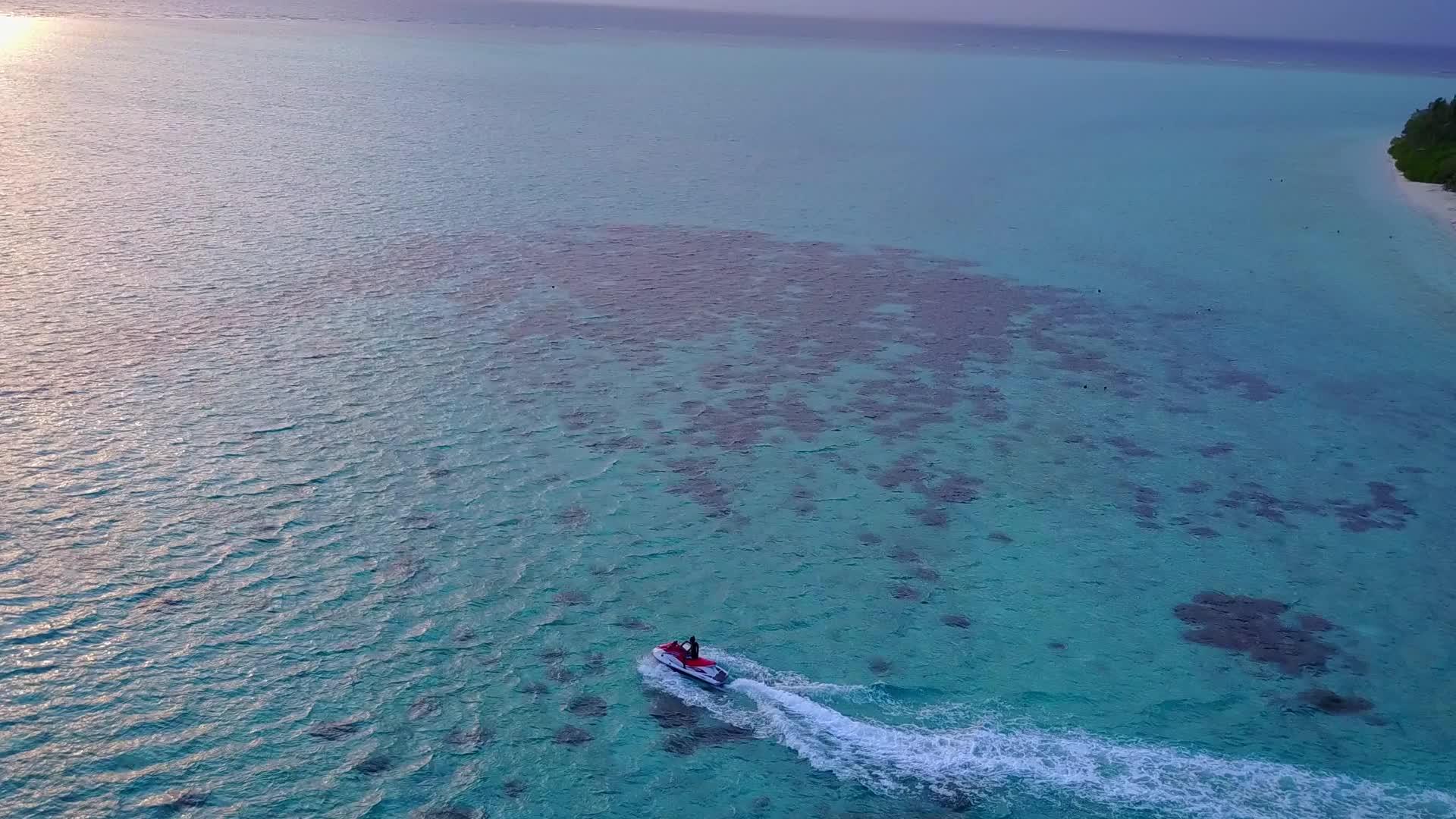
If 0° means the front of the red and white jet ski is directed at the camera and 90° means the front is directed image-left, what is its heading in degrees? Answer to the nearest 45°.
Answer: approximately 135°

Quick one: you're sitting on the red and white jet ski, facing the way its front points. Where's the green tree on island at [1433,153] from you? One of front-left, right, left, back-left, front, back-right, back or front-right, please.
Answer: right
